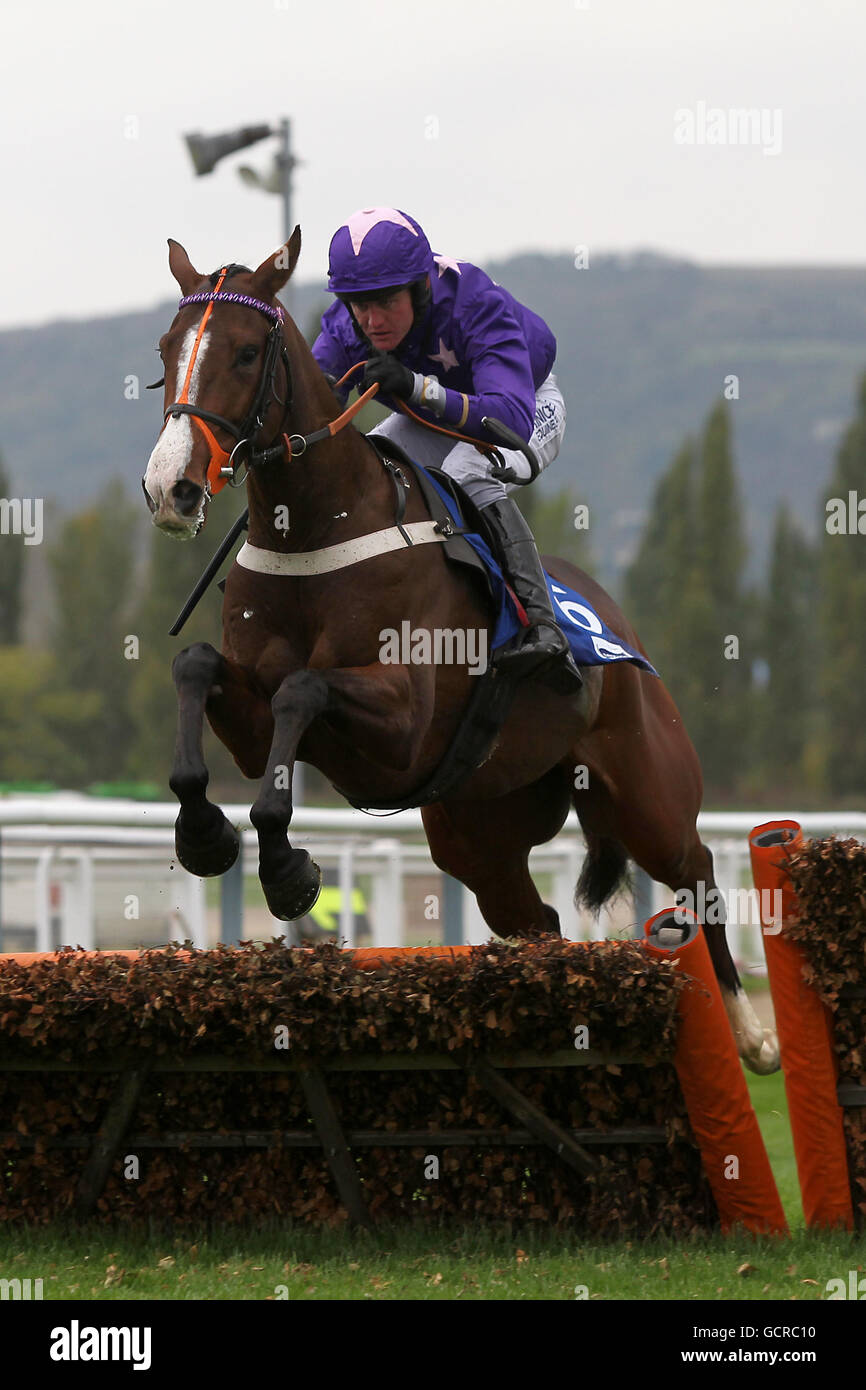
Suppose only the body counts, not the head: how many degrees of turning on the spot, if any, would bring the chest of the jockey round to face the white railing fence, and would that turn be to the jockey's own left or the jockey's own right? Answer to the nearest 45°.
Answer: approximately 135° to the jockey's own right

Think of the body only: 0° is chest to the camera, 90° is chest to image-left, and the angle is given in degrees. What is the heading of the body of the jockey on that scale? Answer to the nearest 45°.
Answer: approximately 45°

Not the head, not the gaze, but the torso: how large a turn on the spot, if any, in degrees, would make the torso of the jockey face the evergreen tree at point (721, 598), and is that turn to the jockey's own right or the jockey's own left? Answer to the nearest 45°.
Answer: approximately 135° to the jockey's own right

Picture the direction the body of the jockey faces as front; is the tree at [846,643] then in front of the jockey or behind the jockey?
behind

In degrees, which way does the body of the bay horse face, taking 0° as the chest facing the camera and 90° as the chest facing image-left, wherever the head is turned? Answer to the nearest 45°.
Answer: approximately 45°

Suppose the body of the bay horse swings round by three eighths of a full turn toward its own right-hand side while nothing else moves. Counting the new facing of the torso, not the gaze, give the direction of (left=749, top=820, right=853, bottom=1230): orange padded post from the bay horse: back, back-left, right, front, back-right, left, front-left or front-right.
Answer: right

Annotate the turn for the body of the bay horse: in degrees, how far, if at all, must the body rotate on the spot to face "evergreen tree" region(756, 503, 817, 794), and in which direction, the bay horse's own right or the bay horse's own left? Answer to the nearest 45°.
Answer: approximately 135° to the bay horse's own right

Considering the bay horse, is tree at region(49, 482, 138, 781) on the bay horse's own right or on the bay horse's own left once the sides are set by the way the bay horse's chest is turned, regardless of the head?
on the bay horse's own right

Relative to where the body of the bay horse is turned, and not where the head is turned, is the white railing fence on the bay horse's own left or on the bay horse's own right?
on the bay horse's own right

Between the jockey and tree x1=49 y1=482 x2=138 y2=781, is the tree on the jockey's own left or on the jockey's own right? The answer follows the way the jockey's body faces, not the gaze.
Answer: on the jockey's own right

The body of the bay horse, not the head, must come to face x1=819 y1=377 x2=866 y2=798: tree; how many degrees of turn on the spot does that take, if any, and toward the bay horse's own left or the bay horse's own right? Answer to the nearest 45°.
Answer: approximately 135° to the bay horse's own right
